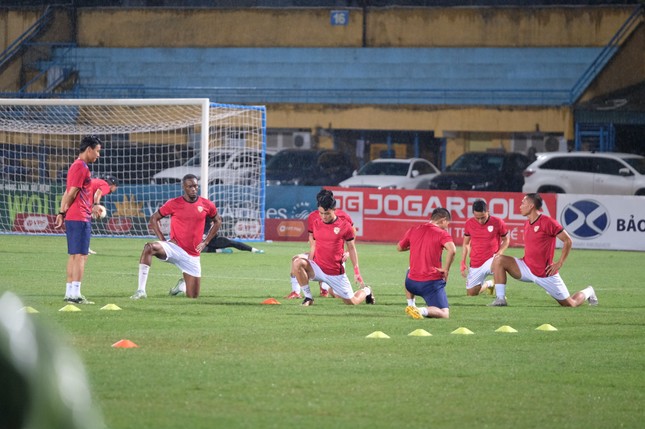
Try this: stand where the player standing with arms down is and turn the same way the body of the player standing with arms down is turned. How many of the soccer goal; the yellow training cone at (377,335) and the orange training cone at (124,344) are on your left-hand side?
1

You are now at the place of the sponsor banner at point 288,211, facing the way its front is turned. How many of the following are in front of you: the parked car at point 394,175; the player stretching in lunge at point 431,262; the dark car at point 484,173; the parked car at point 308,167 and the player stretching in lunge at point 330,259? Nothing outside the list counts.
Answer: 2

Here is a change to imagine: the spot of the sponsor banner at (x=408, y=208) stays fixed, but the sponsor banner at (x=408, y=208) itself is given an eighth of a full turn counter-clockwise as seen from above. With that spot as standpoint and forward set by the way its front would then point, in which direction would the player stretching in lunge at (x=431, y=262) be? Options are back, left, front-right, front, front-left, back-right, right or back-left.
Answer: front-right

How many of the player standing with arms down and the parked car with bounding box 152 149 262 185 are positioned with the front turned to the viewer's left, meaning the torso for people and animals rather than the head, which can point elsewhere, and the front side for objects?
1

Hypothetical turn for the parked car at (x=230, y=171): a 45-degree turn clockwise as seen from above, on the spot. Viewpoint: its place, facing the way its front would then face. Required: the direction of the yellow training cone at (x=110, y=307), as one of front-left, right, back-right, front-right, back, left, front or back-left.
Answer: back-left

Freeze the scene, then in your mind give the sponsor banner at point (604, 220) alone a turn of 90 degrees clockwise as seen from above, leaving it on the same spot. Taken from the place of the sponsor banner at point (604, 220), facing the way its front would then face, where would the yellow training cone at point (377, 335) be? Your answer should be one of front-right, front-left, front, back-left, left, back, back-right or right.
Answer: left

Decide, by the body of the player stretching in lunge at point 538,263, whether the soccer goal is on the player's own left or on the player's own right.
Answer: on the player's own right

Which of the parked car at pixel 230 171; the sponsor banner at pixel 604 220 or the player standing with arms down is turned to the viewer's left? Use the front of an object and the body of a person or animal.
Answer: the parked car

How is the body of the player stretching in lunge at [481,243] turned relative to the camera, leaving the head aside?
toward the camera

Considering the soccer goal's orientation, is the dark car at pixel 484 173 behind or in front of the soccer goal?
behind

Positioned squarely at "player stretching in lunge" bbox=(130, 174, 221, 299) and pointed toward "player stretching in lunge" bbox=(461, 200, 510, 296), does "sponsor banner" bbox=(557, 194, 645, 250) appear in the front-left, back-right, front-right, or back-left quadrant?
front-left

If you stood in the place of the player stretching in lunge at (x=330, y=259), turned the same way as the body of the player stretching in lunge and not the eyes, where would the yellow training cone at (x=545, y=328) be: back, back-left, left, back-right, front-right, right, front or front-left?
left

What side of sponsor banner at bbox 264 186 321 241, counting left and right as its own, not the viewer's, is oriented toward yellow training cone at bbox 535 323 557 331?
front

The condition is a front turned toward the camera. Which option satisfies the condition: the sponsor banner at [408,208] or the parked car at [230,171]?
the sponsor banner

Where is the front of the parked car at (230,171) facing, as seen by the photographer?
facing to the left of the viewer

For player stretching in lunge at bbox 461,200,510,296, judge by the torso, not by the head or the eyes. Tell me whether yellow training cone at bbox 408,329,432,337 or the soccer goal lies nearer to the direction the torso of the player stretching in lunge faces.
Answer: the yellow training cone
